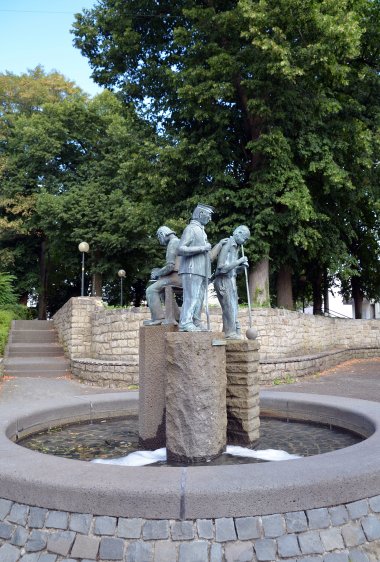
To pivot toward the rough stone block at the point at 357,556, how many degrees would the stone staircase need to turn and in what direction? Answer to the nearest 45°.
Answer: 0° — it already faces it

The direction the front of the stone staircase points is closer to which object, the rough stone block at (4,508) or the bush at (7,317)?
the rough stone block

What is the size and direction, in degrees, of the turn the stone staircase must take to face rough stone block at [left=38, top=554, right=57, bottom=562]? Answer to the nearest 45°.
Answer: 0° — it already faces it

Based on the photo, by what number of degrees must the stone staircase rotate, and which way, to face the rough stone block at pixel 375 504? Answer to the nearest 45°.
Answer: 0° — it already faces it

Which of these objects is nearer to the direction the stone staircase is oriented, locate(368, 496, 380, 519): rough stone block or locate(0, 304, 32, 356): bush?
the rough stone block

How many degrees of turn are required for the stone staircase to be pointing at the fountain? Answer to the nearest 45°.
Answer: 0° — it already faces it

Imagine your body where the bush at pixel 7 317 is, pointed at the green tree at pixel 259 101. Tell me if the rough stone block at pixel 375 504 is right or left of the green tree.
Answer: right

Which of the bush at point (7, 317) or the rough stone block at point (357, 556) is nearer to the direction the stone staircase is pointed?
the rough stone block

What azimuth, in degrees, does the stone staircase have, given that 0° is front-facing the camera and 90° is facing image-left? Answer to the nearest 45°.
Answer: approximately 0°
